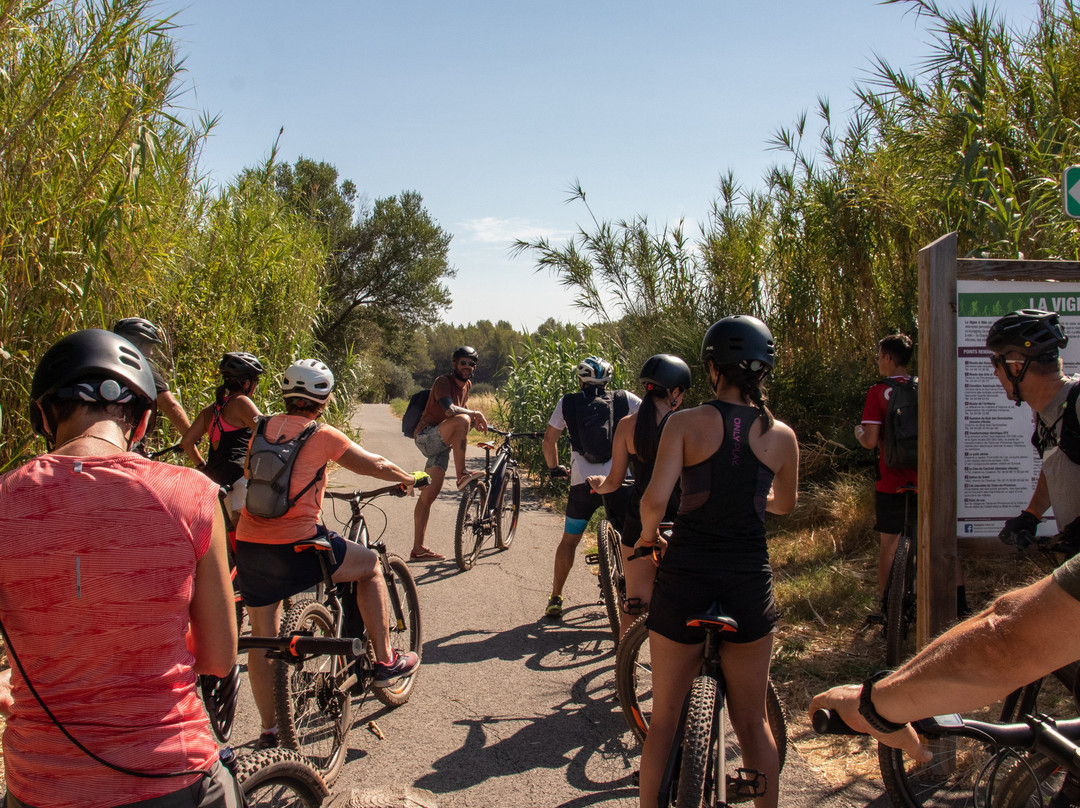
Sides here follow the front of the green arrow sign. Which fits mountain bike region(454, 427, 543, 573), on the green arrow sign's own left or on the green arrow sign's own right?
on the green arrow sign's own right

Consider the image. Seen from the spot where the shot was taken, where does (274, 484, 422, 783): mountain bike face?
facing away from the viewer and to the right of the viewer

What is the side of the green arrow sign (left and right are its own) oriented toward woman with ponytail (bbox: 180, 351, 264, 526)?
right

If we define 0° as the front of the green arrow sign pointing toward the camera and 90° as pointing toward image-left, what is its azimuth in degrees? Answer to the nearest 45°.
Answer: approximately 0°

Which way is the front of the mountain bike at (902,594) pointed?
away from the camera

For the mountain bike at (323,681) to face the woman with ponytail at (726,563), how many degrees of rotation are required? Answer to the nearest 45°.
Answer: approximately 90° to its right

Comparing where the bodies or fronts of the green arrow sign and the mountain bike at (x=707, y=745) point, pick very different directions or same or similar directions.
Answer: very different directions

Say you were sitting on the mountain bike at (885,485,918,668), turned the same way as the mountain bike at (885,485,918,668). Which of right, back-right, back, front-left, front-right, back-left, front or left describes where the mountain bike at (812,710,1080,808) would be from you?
back

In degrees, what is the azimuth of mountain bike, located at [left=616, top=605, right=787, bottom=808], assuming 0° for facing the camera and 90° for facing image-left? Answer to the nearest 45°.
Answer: approximately 180°
